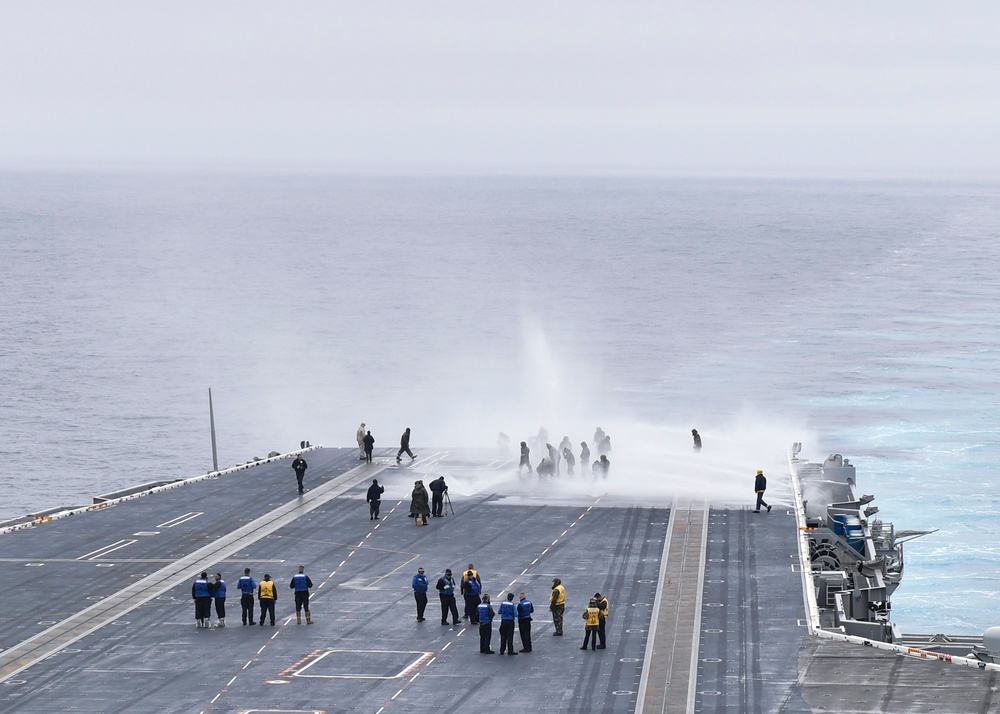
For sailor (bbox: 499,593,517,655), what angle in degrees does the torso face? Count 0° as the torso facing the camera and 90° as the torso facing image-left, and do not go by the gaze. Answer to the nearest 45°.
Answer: approximately 180°

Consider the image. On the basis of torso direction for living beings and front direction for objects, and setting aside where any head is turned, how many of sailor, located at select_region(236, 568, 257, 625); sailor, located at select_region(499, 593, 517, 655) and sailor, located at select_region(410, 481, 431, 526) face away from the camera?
3

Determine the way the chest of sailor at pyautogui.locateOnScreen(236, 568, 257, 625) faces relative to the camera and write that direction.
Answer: away from the camera

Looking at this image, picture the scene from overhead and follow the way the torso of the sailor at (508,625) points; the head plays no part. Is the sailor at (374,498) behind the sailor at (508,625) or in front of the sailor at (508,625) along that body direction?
in front

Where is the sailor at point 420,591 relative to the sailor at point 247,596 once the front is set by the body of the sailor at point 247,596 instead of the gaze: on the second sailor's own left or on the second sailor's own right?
on the second sailor's own right

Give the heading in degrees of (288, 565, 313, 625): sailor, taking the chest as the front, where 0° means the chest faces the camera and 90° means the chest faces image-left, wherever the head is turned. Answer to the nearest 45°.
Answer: approximately 180°

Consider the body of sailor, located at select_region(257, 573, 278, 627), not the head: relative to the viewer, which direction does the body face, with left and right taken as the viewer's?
facing away from the viewer

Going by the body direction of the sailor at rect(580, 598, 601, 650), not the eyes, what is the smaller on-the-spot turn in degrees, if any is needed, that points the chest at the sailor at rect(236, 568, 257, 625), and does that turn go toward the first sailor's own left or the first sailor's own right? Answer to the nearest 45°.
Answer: approximately 90° to the first sailor's own left

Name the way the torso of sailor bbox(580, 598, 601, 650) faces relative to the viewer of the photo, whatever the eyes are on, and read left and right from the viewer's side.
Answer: facing away from the viewer
